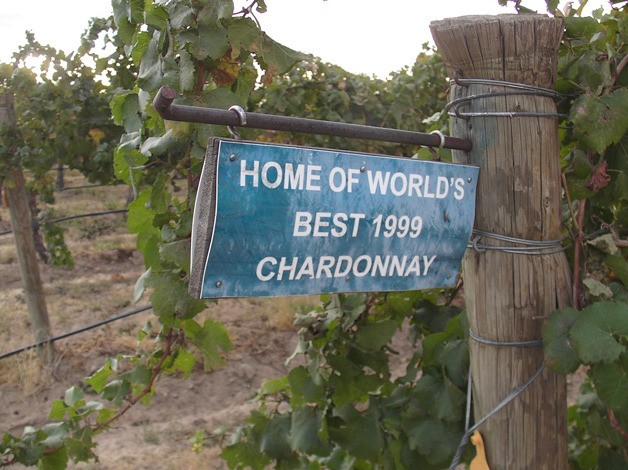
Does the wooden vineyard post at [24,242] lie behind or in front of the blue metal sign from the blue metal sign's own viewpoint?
behind

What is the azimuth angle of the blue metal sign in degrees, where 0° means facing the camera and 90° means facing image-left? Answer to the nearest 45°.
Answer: approximately 315°
